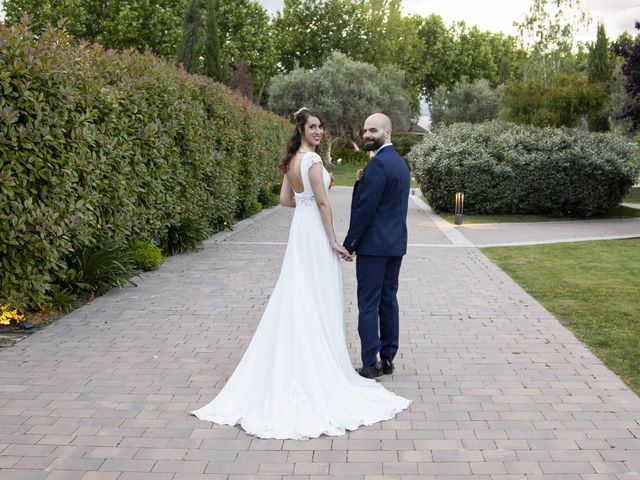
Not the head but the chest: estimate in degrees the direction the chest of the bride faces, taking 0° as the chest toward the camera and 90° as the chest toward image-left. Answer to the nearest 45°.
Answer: approximately 225°

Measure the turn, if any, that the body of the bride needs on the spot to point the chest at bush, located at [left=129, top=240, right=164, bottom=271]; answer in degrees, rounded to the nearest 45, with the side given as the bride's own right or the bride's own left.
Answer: approximately 90° to the bride's own left

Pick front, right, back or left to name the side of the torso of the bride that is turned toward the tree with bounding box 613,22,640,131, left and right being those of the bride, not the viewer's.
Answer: front

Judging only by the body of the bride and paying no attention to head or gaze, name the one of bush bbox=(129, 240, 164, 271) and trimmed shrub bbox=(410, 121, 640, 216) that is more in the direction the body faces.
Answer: the trimmed shrub

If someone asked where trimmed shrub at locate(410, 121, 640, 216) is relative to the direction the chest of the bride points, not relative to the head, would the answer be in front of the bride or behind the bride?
in front

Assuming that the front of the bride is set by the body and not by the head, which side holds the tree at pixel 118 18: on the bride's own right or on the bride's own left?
on the bride's own left

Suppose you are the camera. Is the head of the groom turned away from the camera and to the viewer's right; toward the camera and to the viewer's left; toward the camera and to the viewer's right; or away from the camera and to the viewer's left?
toward the camera and to the viewer's left

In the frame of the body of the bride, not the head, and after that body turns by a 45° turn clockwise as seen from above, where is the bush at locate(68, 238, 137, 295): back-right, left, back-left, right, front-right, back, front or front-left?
back-left

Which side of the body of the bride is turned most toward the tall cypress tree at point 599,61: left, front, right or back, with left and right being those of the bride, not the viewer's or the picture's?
front

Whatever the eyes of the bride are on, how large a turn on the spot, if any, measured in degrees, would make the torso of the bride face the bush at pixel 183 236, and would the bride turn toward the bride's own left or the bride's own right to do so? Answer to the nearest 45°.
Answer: approximately 45° to the bride's own left
